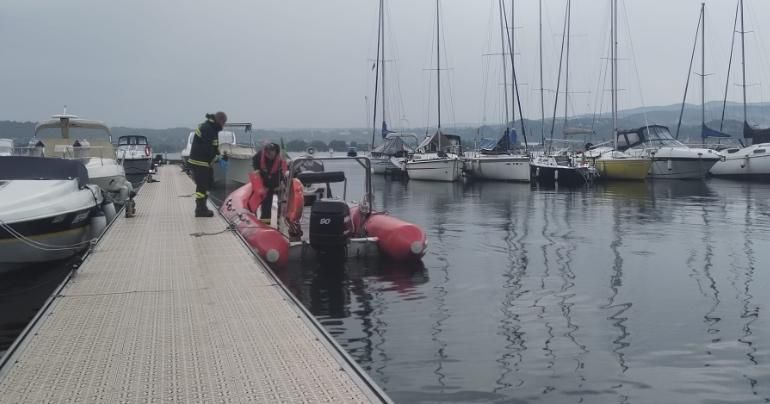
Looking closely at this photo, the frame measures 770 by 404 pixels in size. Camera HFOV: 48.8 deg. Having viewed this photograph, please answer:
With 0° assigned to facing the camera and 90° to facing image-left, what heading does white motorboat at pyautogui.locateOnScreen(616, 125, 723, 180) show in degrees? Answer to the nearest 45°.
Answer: approximately 270°

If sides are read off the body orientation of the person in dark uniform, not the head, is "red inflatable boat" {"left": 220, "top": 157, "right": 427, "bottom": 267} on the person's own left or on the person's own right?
on the person's own right

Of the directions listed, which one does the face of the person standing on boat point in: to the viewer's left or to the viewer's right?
to the viewer's left

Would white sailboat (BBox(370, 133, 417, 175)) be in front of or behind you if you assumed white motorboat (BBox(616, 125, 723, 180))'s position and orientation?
behind

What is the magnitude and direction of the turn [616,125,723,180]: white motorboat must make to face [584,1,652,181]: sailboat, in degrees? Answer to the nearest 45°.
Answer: approximately 135° to its right

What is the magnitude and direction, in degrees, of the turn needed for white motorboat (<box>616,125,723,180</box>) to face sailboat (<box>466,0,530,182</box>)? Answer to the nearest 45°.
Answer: approximately 180°

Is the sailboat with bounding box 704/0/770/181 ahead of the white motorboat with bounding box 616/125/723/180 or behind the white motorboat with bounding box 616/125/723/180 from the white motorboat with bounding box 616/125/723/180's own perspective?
ahead

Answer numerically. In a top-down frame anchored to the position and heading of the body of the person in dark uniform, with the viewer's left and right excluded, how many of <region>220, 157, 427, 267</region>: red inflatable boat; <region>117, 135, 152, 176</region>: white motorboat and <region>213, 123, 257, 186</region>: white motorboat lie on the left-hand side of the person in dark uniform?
2

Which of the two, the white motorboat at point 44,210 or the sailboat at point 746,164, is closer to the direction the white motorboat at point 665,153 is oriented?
the sailboat

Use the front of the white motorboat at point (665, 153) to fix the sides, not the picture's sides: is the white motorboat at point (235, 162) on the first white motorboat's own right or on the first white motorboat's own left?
on the first white motorboat's own right

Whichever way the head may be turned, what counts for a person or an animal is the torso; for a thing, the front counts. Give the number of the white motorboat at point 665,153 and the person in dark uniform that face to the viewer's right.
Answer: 2

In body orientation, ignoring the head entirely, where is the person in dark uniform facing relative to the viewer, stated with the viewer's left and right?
facing to the right of the viewer

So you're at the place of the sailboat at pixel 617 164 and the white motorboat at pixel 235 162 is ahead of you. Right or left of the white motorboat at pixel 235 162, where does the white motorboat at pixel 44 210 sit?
left
